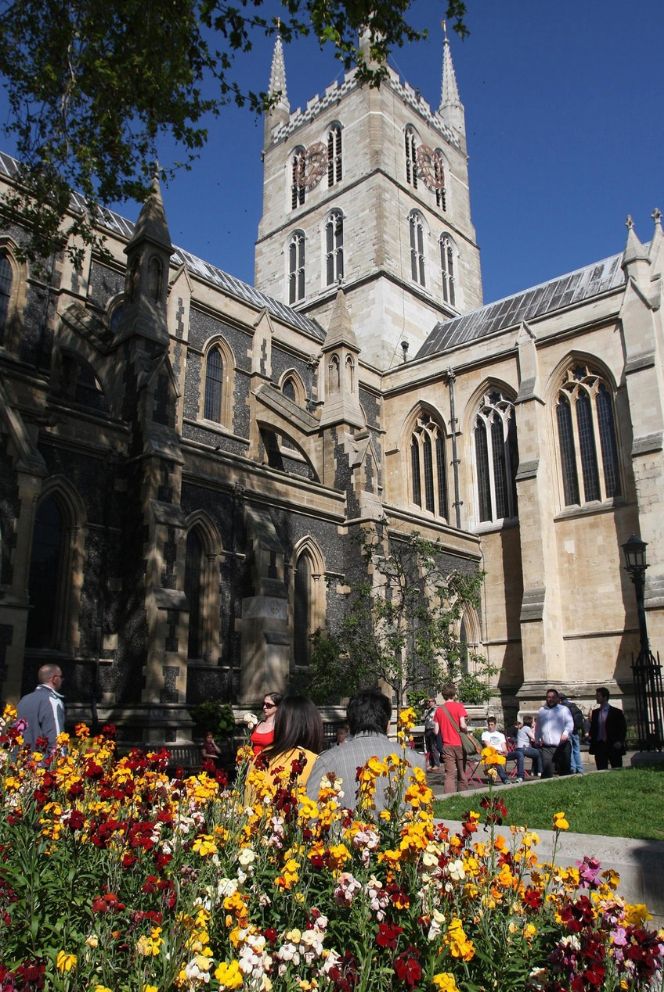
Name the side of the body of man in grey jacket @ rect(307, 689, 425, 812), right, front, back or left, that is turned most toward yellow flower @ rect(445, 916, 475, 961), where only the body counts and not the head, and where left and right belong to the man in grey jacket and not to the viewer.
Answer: back

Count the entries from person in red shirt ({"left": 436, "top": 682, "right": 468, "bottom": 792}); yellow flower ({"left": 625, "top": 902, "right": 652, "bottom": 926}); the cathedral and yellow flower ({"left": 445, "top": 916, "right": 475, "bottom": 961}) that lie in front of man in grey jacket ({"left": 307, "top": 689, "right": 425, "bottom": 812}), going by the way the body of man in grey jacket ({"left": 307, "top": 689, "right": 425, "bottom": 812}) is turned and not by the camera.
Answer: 2

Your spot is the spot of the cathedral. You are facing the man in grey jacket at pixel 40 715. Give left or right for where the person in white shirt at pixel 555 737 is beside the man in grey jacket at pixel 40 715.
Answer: left

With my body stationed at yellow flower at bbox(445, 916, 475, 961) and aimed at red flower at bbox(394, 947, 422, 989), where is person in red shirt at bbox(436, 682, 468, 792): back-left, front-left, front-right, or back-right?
back-right

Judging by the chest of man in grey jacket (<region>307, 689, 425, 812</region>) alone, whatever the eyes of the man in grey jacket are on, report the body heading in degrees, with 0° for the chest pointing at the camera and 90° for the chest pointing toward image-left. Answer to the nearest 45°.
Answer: approximately 180°

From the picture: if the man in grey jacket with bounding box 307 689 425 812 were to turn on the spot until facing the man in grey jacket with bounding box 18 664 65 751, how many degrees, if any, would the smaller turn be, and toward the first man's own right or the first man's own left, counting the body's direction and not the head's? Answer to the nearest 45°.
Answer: approximately 45° to the first man's own left

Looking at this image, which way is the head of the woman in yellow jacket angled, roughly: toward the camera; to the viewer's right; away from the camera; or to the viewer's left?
away from the camera

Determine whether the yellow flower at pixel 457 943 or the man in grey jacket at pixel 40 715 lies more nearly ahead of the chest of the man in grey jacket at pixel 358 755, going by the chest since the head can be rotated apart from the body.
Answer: the man in grey jacket

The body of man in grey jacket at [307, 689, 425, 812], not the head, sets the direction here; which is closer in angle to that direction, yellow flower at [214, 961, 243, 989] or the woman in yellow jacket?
the woman in yellow jacket

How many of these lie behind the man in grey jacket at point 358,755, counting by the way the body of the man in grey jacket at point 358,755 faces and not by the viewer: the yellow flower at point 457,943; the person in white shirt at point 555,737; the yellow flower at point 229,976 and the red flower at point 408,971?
3

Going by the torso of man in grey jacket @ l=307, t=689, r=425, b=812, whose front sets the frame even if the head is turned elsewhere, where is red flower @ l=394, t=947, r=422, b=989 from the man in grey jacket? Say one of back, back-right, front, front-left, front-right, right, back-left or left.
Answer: back

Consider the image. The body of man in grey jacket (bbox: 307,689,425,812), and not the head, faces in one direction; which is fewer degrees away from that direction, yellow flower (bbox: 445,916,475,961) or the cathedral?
the cathedral

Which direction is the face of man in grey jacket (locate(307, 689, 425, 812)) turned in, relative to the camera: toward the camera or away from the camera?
away from the camera

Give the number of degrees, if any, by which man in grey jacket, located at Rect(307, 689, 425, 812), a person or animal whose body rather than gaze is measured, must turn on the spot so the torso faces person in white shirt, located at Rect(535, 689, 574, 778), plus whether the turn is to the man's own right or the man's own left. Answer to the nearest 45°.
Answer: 0° — they already face them
